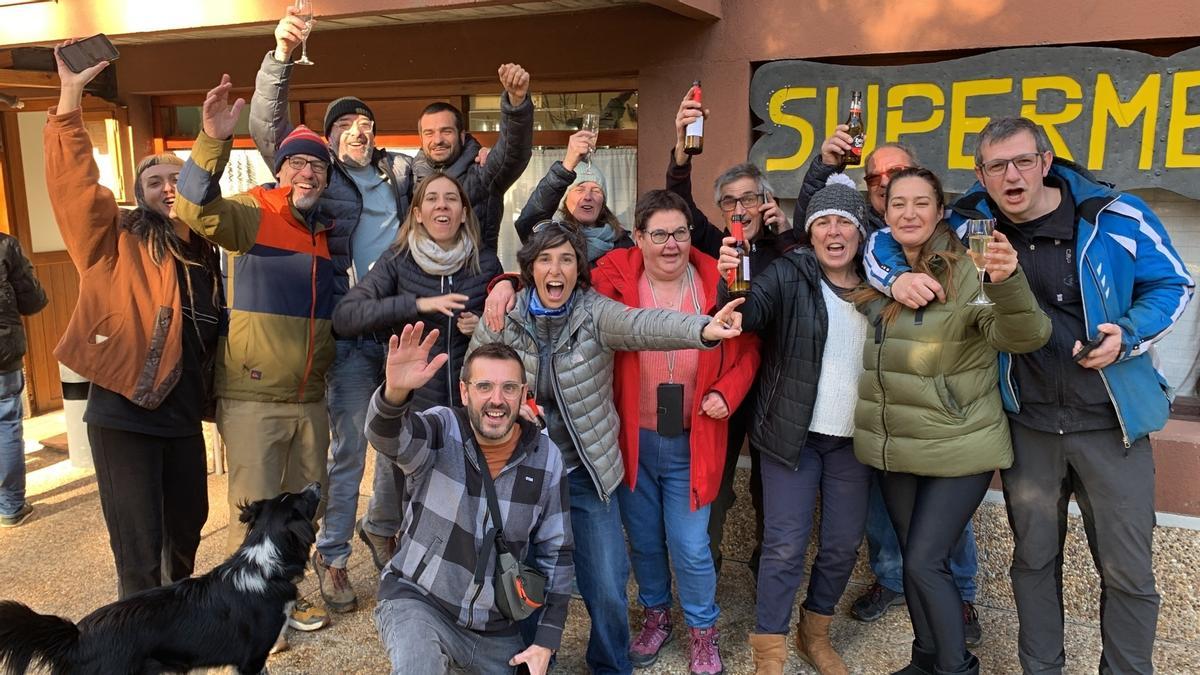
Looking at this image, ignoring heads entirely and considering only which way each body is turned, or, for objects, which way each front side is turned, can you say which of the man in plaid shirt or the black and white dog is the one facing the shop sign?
the black and white dog

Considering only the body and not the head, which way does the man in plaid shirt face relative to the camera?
toward the camera

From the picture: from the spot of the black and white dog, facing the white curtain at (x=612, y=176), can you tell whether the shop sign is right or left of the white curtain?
right

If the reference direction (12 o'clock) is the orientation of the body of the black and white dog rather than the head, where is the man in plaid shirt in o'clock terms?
The man in plaid shirt is roughly at 1 o'clock from the black and white dog.

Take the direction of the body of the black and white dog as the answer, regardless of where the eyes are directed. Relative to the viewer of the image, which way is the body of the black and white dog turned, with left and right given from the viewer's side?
facing to the right of the viewer

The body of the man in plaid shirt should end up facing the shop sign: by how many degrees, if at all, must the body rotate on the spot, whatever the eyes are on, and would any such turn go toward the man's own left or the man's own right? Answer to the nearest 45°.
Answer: approximately 135° to the man's own left

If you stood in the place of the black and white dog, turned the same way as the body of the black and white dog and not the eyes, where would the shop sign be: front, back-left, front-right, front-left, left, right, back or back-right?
front

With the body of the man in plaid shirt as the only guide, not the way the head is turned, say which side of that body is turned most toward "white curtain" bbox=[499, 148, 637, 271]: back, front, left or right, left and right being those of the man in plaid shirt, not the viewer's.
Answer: back

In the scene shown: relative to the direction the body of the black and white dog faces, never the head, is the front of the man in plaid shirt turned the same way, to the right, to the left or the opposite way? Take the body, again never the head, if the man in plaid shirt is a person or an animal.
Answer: to the right

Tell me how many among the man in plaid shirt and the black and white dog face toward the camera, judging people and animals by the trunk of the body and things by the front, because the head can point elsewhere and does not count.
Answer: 1

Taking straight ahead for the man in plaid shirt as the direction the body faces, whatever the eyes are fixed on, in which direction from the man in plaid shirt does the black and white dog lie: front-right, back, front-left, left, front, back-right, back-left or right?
right
